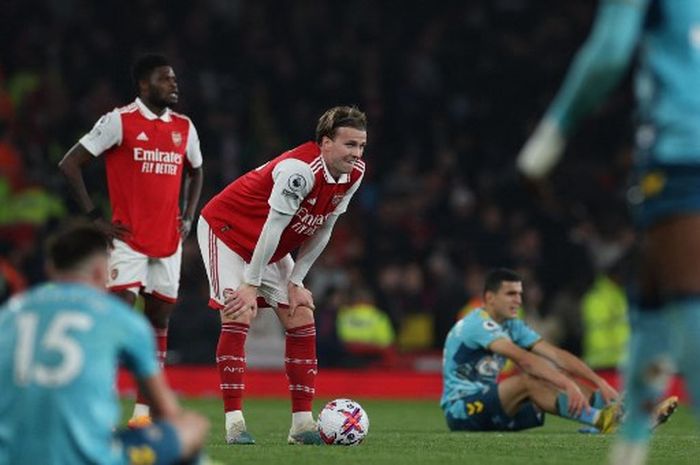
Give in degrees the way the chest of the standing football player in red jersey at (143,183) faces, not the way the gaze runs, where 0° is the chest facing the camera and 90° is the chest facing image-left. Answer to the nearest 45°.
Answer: approximately 315°

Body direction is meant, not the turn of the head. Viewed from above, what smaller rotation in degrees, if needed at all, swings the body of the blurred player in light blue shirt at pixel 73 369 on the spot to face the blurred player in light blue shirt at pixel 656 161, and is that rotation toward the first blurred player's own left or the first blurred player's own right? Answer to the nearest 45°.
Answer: approximately 45° to the first blurred player's own right

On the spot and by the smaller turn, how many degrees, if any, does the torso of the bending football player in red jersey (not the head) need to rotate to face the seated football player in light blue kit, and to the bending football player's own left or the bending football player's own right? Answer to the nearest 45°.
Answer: approximately 90° to the bending football player's own left

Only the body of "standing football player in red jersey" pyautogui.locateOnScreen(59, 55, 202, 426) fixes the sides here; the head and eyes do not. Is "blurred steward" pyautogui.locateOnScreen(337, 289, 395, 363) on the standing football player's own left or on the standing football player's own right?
on the standing football player's own left

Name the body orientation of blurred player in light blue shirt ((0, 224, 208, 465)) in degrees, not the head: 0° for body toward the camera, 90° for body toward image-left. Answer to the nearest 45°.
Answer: approximately 225°

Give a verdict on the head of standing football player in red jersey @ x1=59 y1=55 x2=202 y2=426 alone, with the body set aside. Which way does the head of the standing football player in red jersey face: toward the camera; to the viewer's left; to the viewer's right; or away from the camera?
to the viewer's right

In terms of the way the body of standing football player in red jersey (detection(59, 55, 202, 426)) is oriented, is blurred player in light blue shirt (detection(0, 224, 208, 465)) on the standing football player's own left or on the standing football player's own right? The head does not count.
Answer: on the standing football player's own right

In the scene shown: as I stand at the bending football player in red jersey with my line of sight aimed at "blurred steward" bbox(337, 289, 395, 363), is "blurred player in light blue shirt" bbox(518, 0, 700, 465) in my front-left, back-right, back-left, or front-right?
back-right

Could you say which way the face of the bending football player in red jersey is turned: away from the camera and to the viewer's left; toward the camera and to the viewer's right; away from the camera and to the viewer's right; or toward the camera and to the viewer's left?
toward the camera and to the viewer's right
